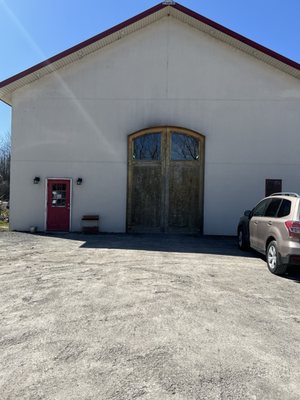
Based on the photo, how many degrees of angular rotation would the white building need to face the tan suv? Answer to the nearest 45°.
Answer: approximately 45° to its left

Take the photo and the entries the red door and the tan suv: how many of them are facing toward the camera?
1

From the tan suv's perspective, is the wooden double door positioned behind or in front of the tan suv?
in front

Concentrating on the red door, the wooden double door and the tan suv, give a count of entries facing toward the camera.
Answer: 2

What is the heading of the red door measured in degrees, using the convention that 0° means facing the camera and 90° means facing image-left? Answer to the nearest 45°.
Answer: approximately 0°

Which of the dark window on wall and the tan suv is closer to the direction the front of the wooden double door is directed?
the tan suv

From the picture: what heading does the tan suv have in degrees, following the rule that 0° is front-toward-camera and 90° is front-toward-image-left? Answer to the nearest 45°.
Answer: approximately 135°

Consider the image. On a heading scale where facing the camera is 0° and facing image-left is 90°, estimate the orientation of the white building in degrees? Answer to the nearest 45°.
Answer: approximately 0°

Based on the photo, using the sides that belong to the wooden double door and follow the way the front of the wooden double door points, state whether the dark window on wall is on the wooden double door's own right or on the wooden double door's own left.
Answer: on the wooden double door's own left

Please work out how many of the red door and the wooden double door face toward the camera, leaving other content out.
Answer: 2

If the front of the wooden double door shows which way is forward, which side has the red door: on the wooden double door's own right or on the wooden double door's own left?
on the wooden double door's own right
